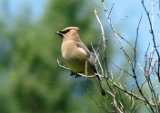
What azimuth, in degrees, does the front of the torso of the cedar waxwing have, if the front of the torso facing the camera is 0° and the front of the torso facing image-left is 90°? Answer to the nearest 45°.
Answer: approximately 90°
